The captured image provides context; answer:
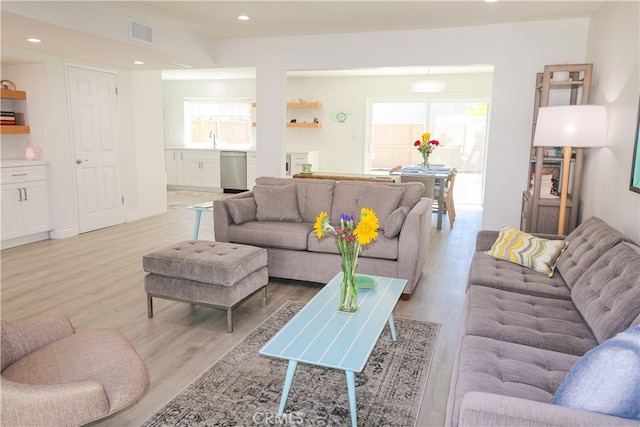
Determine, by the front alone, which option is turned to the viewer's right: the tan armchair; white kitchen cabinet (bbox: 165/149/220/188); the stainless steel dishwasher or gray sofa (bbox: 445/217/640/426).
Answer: the tan armchair

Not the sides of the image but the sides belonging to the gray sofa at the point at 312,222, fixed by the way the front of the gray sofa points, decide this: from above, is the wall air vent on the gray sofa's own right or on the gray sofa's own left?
on the gray sofa's own right

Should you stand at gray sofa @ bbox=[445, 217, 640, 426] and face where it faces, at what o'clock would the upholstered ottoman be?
The upholstered ottoman is roughly at 12 o'clock from the gray sofa.

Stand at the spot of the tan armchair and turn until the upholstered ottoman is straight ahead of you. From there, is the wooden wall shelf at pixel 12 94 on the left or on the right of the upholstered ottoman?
left

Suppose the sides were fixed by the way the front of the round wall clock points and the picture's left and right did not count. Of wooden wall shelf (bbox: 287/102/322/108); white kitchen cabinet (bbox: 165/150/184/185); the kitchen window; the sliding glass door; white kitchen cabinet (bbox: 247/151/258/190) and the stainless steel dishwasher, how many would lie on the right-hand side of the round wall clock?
5

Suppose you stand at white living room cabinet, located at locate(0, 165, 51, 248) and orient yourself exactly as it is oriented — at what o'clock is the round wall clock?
The round wall clock is roughly at 10 o'clock from the white living room cabinet.

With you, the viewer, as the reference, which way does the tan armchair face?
facing to the right of the viewer

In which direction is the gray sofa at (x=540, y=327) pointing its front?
to the viewer's left

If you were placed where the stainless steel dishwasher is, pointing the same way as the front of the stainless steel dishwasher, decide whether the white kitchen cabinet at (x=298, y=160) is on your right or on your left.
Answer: on your left

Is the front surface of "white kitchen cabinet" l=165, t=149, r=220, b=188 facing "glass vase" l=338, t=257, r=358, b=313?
yes

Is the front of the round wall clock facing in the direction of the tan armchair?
yes

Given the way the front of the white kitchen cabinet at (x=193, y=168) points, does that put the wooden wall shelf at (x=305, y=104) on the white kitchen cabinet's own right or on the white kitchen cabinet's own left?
on the white kitchen cabinet's own left
